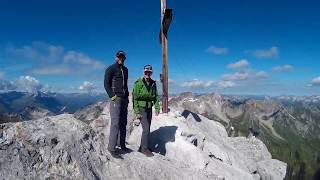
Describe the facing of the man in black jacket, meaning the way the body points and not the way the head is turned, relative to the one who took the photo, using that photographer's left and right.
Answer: facing the viewer and to the right of the viewer

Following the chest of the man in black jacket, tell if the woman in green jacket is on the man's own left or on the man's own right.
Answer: on the man's own left
